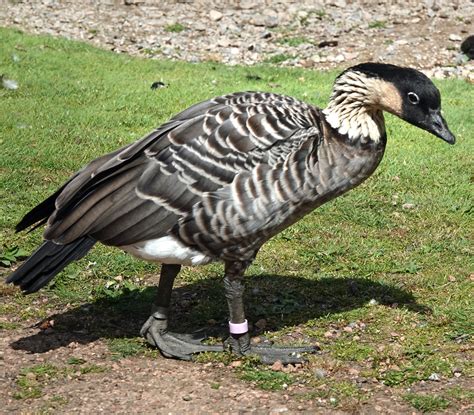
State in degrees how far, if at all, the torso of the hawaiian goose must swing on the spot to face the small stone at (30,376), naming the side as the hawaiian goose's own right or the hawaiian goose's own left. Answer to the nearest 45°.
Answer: approximately 135° to the hawaiian goose's own right

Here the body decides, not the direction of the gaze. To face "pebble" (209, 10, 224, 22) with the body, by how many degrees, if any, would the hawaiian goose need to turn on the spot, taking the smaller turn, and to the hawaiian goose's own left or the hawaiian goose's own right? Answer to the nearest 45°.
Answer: approximately 90° to the hawaiian goose's own left

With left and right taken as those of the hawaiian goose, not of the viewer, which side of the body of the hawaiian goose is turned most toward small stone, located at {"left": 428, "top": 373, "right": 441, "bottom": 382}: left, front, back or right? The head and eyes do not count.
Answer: front

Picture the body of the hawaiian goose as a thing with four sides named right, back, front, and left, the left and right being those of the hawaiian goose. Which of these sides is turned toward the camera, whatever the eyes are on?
right
